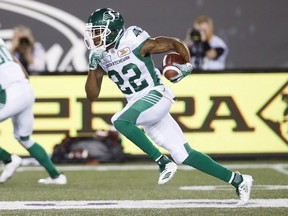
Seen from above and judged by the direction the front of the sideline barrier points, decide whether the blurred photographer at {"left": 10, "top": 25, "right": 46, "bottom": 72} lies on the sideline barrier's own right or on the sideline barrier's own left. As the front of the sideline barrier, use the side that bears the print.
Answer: on the sideline barrier's own right

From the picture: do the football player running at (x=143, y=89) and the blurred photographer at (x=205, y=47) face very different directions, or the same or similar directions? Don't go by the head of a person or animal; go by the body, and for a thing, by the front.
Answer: same or similar directions

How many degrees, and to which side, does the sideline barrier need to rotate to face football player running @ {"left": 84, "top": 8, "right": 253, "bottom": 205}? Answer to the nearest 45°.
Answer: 0° — it already faces them

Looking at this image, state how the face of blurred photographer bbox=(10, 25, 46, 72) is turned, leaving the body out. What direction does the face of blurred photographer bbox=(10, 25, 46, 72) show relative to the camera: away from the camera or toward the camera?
toward the camera

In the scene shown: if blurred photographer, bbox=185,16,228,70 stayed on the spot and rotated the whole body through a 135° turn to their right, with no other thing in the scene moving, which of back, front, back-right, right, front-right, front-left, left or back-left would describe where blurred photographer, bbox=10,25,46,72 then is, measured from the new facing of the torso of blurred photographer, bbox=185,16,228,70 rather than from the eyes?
left

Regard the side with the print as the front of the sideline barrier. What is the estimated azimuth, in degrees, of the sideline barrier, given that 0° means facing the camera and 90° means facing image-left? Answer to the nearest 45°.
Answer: approximately 0°

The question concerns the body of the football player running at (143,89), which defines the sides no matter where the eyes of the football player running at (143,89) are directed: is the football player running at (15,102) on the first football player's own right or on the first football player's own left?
on the first football player's own right
